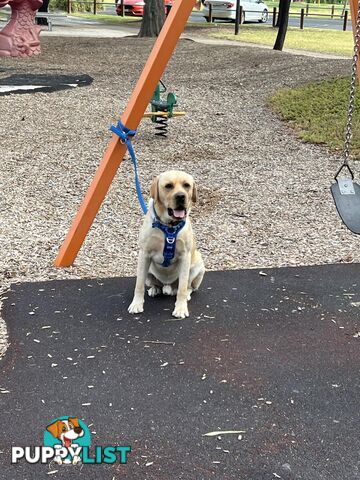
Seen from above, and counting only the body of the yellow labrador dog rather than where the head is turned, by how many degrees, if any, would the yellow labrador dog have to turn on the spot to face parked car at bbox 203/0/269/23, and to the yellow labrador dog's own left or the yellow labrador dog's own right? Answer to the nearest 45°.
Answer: approximately 180°

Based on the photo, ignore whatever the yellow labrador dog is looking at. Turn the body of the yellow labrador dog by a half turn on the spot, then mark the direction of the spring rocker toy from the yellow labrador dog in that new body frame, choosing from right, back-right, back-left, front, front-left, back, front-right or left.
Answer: front

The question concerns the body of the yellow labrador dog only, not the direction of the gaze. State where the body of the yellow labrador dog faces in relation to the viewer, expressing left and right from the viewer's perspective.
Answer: facing the viewer
